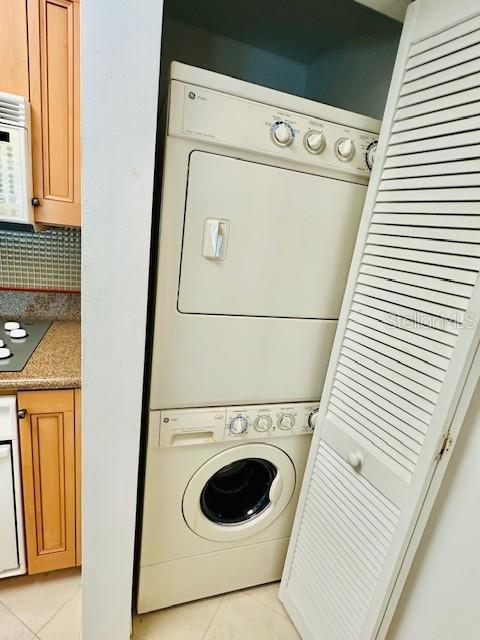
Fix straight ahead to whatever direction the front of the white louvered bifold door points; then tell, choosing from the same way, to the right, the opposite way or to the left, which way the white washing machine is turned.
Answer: to the left

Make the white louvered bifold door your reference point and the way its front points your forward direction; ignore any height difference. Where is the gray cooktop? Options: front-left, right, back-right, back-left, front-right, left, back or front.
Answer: front-right

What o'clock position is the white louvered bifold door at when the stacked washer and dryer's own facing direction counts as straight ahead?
The white louvered bifold door is roughly at 11 o'clock from the stacked washer and dryer.

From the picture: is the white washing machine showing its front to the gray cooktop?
no

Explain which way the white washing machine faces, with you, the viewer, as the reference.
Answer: facing the viewer and to the right of the viewer

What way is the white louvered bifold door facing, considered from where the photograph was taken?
facing the viewer and to the left of the viewer

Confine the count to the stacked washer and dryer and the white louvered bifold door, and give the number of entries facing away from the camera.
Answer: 0

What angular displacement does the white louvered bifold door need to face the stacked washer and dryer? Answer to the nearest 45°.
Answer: approximately 45° to its right

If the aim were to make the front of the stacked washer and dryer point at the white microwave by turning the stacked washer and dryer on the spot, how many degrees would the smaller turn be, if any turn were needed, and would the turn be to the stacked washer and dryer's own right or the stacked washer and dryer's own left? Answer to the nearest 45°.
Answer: approximately 135° to the stacked washer and dryer's own right
